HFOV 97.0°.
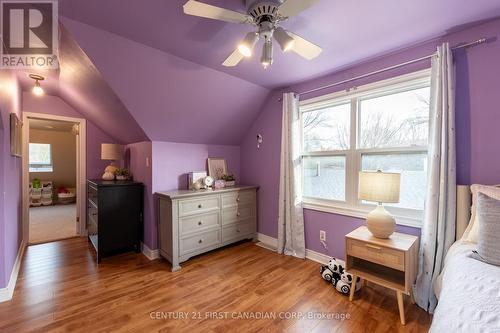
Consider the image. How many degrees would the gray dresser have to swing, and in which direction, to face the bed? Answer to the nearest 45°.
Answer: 0° — it already faces it

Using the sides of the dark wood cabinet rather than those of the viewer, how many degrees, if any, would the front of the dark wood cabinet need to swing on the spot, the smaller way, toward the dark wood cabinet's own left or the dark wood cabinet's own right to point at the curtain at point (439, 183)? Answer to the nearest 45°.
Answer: approximately 135° to the dark wood cabinet's own left

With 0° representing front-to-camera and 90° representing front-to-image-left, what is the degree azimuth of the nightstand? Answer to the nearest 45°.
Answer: approximately 45°

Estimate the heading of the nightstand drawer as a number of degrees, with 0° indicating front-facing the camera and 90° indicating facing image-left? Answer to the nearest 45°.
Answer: approximately 45°

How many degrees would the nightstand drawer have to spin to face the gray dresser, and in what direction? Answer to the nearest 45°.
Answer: approximately 45° to its right

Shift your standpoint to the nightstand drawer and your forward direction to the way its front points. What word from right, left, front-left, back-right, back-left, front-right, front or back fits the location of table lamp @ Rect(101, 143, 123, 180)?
front-right

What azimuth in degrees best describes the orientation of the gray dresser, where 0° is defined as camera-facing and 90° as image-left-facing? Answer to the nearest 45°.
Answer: approximately 315°
